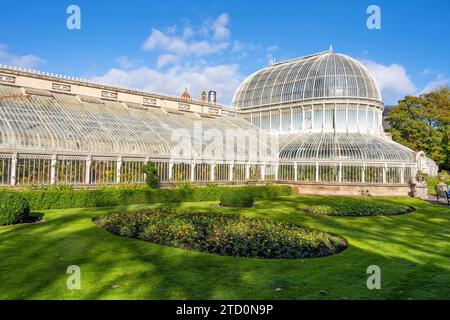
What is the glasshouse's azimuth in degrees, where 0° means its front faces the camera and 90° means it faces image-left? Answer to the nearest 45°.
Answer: approximately 315°

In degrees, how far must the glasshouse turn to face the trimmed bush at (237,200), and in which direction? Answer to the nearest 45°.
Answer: approximately 45° to its right

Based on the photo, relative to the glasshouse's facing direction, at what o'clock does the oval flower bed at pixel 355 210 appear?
The oval flower bed is roughly at 12 o'clock from the glasshouse.

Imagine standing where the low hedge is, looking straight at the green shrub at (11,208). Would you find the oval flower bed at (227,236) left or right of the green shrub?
left

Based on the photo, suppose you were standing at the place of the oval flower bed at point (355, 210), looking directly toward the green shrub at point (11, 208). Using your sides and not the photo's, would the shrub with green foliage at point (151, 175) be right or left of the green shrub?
right
